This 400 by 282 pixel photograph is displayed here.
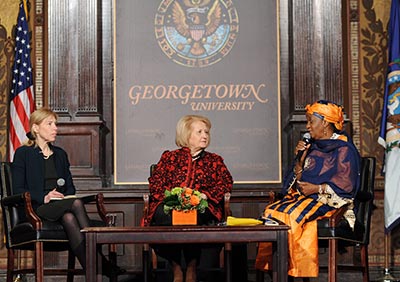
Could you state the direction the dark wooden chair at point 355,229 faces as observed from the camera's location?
facing to the left of the viewer

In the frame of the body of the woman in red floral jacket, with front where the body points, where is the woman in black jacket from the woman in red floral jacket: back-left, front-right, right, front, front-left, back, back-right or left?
right

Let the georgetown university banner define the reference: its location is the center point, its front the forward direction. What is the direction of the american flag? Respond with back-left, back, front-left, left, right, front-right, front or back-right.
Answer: right

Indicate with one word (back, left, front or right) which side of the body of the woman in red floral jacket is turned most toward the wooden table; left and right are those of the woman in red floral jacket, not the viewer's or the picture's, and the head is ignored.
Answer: front

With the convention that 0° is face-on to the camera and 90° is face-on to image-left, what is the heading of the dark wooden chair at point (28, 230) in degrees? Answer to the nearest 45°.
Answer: approximately 315°

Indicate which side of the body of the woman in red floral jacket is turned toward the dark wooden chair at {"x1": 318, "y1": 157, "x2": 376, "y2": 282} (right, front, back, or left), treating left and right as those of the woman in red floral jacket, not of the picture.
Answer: left

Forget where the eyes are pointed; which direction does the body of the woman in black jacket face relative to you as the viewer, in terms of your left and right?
facing the viewer and to the right of the viewer

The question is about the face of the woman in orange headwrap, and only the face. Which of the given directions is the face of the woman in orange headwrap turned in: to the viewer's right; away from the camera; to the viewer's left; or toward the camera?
to the viewer's left

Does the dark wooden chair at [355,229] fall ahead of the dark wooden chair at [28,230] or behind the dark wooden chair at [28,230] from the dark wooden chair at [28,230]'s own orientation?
ahead

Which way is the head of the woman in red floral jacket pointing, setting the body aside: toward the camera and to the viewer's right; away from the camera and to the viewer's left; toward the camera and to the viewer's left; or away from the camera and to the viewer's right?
toward the camera and to the viewer's right
